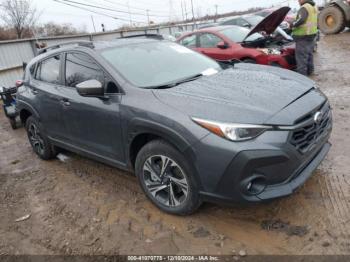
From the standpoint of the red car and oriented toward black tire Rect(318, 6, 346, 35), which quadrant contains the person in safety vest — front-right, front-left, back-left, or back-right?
front-right

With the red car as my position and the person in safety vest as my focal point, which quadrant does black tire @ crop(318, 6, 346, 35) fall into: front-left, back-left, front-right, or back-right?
front-left

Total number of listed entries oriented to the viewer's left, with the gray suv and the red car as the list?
0

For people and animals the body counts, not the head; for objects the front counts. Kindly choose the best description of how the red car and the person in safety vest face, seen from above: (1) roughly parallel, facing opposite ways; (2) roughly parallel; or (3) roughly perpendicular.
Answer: roughly parallel, facing opposite ways

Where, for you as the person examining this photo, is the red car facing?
facing the viewer and to the right of the viewer

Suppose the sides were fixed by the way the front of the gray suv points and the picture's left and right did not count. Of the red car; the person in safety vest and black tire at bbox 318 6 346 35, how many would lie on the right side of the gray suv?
0

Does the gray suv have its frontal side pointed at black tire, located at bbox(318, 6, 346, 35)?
no

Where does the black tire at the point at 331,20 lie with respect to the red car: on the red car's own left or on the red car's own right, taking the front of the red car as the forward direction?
on the red car's own left
